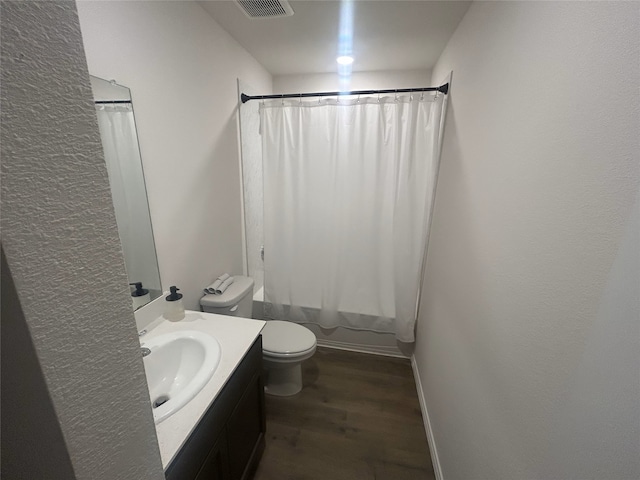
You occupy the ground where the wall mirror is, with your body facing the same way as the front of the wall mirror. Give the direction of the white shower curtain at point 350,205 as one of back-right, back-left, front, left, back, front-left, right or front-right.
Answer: front-left

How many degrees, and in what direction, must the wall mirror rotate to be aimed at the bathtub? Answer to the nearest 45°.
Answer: approximately 45° to its left

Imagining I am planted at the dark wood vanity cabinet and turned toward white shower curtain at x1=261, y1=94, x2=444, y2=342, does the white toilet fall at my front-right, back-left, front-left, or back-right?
front-left

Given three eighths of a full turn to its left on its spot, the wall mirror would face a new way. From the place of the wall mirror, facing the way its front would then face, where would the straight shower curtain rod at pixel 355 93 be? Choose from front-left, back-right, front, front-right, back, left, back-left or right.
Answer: right

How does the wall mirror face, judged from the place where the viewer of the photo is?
facing the viewer and to the right of the viewer
